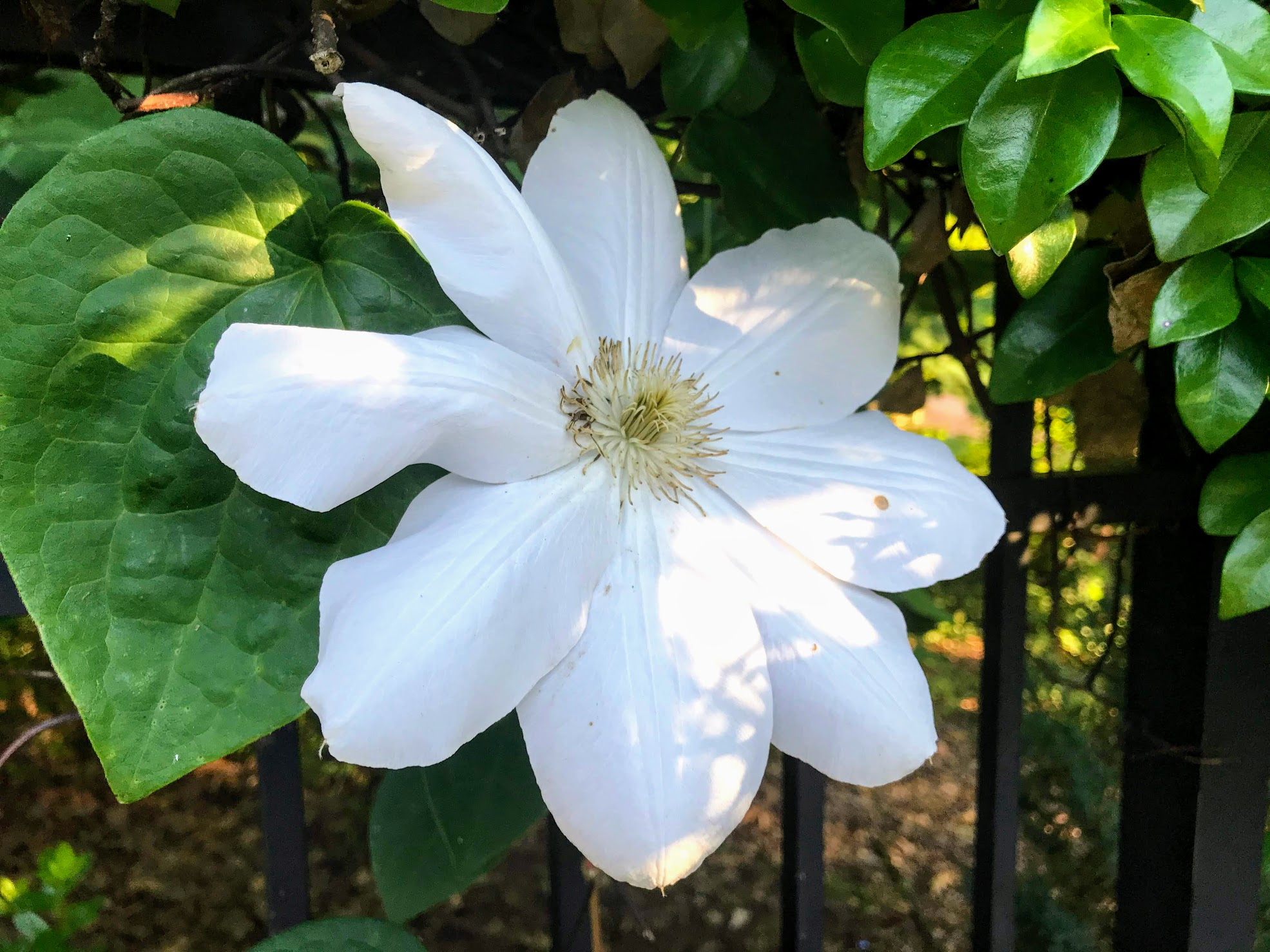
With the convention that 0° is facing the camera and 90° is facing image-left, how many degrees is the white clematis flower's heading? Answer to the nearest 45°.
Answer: approximately 0°
